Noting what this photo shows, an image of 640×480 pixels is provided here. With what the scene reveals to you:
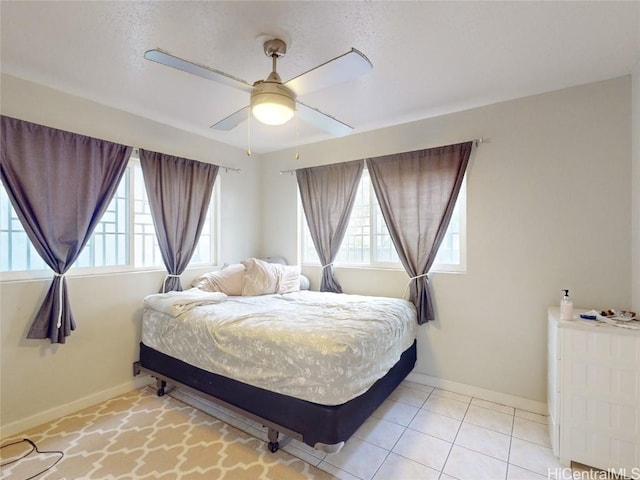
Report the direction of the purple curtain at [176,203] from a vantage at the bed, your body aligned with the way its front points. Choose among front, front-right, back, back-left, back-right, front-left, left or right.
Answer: back

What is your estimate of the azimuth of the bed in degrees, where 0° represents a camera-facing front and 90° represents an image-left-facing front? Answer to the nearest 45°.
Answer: approximately 315°

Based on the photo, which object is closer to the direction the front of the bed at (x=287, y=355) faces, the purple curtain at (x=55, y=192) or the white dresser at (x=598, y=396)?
the white dresser

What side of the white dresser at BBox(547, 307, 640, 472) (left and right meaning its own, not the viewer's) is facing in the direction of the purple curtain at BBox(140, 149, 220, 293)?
front

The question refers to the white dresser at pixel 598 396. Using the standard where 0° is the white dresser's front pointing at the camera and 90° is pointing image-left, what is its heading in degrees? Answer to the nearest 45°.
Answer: approximately 90°

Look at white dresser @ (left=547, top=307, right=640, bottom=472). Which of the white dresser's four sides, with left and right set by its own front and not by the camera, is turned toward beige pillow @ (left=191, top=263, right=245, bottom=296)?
front

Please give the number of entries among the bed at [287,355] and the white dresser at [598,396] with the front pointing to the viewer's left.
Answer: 1

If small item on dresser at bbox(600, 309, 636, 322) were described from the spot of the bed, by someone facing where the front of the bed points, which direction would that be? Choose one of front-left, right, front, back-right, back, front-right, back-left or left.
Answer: front-left

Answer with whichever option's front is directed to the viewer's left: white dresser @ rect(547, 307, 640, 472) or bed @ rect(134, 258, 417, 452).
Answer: the white dresser

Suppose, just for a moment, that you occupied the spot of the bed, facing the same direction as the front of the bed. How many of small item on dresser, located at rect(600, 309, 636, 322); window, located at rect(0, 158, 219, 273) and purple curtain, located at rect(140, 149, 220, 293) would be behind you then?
2
